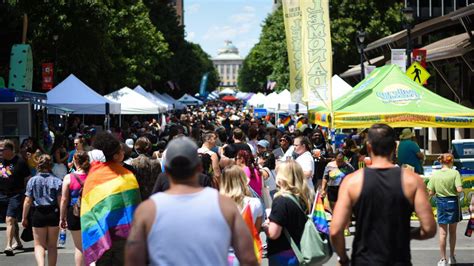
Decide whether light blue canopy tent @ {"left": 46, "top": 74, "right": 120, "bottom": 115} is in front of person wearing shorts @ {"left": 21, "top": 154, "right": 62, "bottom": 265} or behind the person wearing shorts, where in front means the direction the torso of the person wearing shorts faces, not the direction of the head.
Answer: in front

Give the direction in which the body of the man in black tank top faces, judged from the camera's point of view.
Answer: away from the camera

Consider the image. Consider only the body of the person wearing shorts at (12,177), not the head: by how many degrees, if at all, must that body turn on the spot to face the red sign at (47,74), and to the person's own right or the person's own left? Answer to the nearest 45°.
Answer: approximately 135° to the person's own right

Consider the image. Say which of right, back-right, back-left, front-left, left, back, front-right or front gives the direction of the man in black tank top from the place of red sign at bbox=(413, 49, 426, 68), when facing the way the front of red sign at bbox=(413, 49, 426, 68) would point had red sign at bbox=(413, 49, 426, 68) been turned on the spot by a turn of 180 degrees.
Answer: back

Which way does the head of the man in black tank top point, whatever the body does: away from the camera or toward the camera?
away from the camera

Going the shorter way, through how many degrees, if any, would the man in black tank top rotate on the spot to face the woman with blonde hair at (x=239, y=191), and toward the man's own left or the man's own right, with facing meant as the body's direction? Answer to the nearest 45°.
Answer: approximately 45° to the man's own left

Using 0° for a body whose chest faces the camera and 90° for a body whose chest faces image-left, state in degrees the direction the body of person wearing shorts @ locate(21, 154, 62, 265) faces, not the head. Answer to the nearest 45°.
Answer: approximately 180°

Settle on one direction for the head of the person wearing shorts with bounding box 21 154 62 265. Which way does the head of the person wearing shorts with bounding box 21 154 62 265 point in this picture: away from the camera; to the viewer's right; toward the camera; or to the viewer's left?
away from the camera

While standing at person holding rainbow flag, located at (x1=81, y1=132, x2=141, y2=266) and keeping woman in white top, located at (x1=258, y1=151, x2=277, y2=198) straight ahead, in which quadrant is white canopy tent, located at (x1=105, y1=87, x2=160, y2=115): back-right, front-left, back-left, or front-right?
front-left

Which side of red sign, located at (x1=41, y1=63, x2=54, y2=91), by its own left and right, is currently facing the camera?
front

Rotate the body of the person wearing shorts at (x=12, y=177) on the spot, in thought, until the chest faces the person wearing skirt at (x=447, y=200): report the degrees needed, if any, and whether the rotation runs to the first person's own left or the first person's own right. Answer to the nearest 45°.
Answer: approximately 90° to the first person's own left
